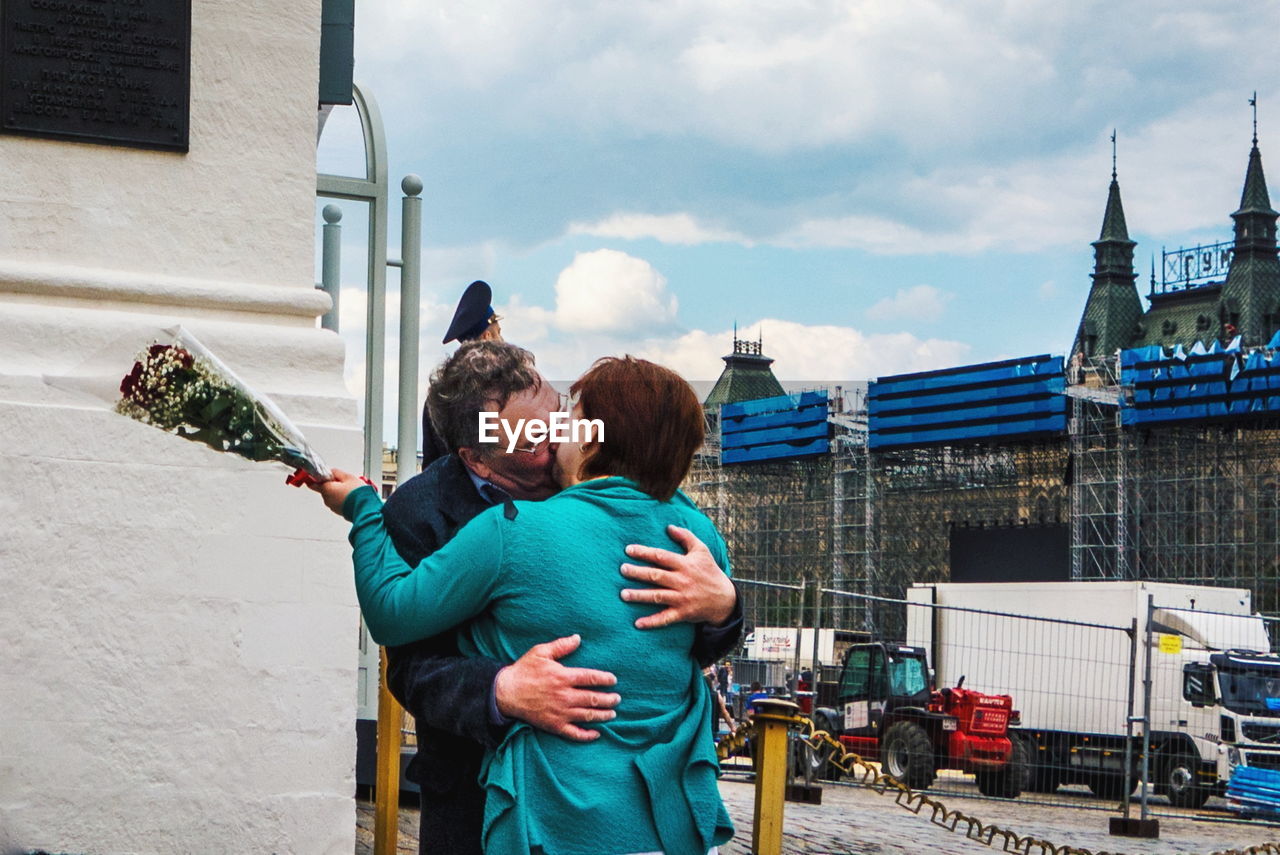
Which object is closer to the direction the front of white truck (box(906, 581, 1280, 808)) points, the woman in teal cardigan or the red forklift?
the woman in teal cardigan

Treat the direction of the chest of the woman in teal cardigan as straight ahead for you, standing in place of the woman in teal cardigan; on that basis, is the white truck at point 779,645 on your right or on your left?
on your right

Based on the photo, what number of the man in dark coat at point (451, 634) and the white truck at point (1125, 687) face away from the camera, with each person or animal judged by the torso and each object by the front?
0

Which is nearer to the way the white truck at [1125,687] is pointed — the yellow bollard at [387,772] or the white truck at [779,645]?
the yellow bollard

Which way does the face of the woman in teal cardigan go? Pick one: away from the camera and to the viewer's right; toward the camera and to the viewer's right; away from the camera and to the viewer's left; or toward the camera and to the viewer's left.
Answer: away from the camera and to the viewer's left

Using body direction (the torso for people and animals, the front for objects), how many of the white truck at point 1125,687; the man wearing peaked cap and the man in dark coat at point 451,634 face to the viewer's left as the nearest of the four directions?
0

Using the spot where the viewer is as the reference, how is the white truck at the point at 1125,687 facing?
facing the viewer and to the right of the viewer

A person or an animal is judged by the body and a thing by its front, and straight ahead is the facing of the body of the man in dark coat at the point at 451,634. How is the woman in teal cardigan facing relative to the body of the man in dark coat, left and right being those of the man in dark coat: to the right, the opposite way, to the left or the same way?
the opposite way

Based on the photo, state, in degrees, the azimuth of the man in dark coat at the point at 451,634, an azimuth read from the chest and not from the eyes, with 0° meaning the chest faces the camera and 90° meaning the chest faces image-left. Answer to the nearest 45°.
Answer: approximately 315°

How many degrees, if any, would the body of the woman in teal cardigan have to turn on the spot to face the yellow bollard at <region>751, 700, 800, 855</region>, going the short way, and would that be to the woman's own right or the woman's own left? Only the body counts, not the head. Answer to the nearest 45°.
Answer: approximately 45° to the woman's own right
